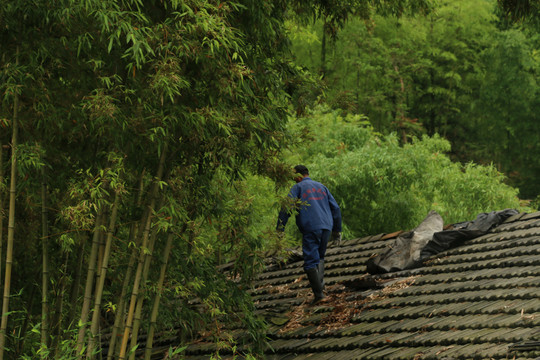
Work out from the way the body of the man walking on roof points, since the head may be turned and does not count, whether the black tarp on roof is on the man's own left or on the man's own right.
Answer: on the man's own right

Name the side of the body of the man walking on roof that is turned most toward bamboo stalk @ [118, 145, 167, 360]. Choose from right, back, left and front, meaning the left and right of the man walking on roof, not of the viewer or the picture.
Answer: left

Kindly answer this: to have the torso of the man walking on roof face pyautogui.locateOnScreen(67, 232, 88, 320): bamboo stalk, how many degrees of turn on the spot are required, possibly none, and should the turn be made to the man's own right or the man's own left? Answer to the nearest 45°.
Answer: approximately 90° to the man's own left

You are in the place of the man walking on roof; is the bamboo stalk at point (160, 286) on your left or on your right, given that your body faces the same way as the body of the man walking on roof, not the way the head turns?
on your left

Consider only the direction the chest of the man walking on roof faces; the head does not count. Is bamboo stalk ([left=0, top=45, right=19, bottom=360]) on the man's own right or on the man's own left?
on the man's own left

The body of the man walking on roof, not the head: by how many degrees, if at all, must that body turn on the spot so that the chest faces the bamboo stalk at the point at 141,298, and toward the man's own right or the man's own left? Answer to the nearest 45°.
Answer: approximately 90° to the man's own left

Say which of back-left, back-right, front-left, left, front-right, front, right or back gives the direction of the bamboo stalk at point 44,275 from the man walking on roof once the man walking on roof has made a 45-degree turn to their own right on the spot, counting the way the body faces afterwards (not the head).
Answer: back-left

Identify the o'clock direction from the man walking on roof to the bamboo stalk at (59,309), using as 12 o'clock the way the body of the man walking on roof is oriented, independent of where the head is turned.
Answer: The bamboo stalk is roughly at 9 o'clock from the man walking on roof.

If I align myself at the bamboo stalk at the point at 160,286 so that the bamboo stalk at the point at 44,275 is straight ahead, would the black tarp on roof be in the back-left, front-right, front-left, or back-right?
back-right

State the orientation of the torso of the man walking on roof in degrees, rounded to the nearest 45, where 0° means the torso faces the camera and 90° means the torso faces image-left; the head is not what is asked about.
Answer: approximately 135°
